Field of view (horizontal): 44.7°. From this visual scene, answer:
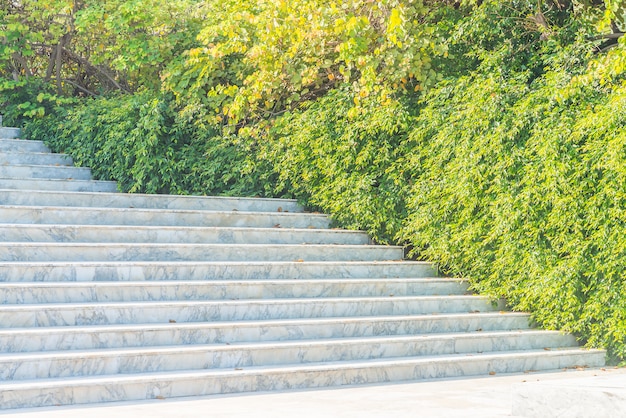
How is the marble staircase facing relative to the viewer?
toward the camera

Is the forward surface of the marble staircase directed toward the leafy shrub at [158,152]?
no
